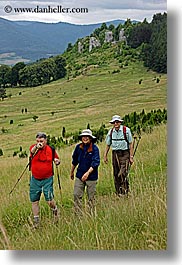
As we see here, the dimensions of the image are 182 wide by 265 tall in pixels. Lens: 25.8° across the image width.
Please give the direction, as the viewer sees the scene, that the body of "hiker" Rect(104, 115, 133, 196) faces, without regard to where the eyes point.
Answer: toward the camera

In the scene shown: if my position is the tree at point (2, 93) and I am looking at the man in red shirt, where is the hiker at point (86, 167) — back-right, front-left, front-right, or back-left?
front-left

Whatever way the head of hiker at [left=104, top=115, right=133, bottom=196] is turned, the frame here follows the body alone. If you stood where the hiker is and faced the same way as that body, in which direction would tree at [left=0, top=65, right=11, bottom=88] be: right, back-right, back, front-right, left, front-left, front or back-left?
back

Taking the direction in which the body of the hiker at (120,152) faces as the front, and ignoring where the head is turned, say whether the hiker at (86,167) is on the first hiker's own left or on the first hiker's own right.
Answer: on the first hiker's own right

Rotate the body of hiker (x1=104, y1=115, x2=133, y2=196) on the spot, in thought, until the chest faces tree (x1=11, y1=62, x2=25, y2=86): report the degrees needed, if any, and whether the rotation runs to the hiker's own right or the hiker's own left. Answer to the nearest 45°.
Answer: approximately 180°

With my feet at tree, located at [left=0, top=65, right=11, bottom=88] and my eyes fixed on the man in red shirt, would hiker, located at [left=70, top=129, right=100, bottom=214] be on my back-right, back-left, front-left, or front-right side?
front-left
